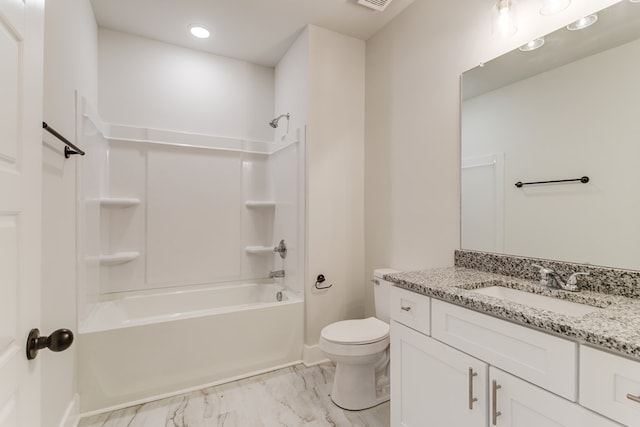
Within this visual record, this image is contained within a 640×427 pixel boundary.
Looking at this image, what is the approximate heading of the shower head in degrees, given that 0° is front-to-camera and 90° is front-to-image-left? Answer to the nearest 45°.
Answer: approximately 90°

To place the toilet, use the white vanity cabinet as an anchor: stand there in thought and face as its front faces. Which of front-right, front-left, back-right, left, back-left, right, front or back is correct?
right

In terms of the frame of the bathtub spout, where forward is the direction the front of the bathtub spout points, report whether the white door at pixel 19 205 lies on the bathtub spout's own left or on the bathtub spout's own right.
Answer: on the bathtub spout's own left

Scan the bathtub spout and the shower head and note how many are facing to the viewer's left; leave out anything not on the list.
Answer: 2

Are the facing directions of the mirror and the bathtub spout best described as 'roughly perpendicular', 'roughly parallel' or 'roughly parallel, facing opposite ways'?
roughly parallel

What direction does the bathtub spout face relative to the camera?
to the viewer's left

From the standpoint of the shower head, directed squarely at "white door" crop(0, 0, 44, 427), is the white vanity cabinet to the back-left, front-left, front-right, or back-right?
front-left

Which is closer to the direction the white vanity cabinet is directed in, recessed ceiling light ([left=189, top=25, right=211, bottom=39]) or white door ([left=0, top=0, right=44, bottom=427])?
the white door

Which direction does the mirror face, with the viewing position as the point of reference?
facing the viewer and to the left of the viewer

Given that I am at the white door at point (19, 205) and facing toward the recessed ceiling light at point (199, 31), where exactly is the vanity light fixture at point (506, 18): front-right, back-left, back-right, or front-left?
front-right
